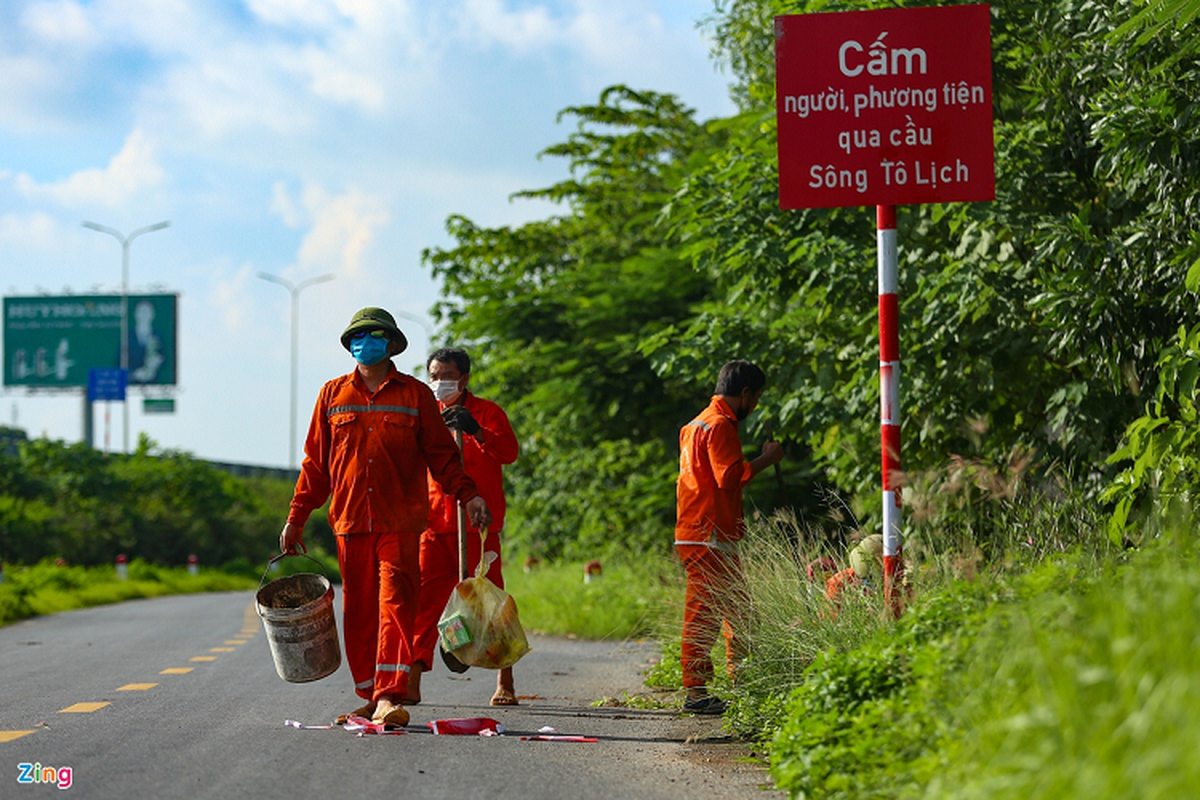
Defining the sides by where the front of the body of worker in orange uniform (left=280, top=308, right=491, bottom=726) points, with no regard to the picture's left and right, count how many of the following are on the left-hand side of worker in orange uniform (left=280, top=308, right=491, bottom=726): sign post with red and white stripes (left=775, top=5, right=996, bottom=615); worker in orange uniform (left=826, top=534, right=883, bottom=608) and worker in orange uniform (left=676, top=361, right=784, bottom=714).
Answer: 3

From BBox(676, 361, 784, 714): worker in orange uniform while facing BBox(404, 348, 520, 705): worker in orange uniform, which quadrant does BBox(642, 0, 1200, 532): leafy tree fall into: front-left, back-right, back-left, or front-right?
back-right

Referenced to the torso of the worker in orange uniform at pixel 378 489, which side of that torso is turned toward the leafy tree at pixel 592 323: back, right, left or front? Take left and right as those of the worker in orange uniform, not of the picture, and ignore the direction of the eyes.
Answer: back

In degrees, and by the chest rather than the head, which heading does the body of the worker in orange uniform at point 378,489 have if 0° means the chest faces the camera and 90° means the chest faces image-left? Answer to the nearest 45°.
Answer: approximately 0°

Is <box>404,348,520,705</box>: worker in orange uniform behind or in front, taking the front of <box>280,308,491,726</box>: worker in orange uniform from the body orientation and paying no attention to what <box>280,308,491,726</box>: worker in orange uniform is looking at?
behind

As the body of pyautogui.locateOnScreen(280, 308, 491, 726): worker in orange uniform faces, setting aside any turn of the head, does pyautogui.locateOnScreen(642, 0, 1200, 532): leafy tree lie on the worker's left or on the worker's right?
on the worker's left

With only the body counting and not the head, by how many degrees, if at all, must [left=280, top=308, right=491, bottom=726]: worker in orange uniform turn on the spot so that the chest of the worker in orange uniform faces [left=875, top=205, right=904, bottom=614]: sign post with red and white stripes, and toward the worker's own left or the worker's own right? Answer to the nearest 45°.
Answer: approximately 90° to the worker's own left
